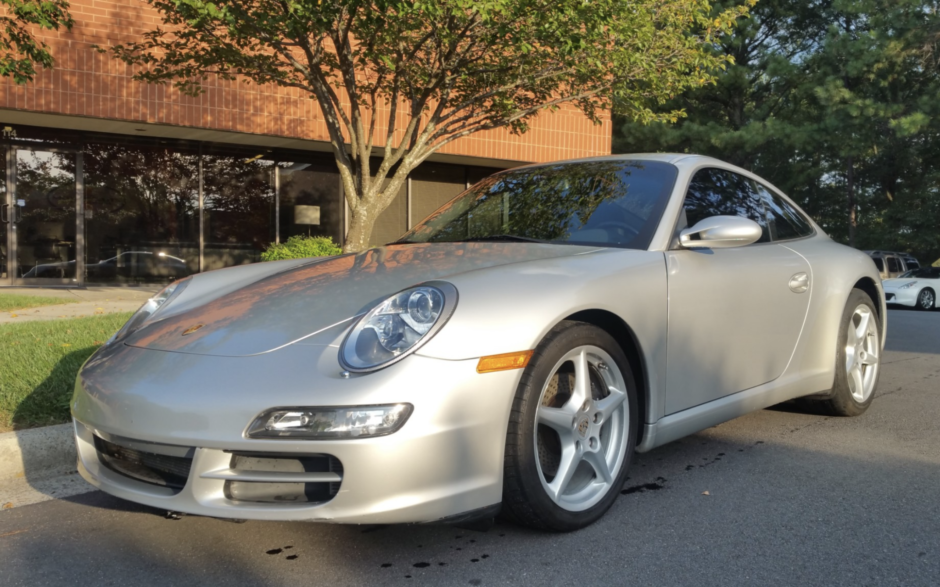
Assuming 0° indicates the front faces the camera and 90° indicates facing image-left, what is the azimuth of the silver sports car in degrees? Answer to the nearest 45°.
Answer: approximately 45°

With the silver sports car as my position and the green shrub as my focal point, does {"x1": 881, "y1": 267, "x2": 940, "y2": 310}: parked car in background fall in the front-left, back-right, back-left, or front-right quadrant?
front-right

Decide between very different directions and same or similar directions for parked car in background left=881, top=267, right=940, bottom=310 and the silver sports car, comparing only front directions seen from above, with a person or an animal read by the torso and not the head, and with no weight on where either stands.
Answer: same or similar directions

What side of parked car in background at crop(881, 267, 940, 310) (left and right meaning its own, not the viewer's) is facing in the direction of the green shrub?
front

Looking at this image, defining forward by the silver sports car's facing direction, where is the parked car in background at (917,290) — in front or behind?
behind

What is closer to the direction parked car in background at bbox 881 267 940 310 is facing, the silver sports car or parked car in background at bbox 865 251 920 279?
the silver sports car

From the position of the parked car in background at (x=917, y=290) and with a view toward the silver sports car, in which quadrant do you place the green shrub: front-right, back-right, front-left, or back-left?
front-right

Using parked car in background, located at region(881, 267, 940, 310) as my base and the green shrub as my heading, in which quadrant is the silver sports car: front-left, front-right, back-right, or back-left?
front-left

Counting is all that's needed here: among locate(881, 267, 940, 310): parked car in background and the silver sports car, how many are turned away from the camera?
0

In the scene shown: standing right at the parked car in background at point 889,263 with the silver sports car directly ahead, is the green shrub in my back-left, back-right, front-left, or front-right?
front-right

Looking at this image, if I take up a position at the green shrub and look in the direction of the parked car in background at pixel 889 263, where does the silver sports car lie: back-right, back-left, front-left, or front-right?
back-right

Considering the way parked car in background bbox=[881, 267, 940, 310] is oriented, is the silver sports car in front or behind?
in front

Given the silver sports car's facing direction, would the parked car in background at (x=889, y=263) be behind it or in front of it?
behind

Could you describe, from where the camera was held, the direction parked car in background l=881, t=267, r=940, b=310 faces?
facing the viewer and to the left of the viewer

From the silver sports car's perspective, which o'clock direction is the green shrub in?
The green shrub is roughly at 4 o'clock from the silver sports car.
